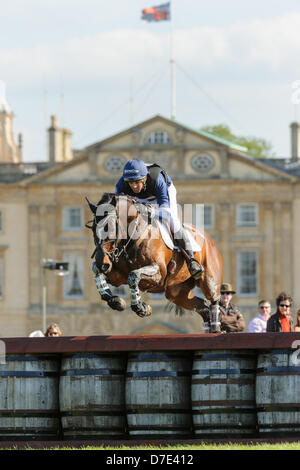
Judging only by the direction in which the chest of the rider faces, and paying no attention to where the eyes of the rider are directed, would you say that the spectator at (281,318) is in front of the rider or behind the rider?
behind

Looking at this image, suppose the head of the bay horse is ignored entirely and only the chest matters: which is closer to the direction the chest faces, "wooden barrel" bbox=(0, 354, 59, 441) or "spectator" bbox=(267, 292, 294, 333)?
the wooden barrel

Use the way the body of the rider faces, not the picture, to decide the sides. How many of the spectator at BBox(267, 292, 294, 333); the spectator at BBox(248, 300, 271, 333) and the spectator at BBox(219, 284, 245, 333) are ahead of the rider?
0

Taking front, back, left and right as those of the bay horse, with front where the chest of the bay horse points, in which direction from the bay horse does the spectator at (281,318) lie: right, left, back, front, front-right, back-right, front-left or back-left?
back

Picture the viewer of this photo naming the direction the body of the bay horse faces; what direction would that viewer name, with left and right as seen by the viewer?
facing the viewer and to the left of the viewer

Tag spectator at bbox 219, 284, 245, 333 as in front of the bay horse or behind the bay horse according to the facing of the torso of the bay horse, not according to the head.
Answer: behind

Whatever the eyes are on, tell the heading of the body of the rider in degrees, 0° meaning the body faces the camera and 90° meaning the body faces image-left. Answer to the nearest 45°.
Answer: approximately 45°

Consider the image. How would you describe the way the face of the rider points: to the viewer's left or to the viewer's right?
to the viewer's left

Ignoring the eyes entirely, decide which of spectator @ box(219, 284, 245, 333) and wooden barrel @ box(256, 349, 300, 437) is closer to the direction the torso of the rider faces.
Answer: the wooden barrel
